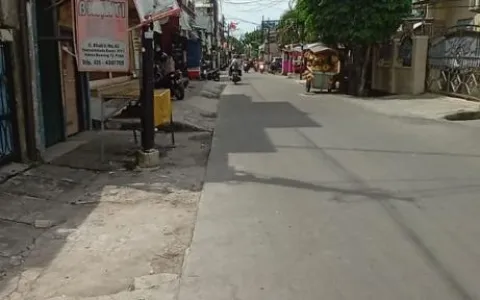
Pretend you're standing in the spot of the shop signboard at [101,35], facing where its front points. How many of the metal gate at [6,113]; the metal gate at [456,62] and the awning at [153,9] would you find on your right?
1

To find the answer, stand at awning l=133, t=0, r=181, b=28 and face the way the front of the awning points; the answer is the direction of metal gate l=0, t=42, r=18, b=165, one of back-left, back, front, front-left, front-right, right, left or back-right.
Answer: back-right

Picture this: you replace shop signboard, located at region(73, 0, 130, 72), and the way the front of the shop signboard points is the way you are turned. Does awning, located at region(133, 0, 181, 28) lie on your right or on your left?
on your left

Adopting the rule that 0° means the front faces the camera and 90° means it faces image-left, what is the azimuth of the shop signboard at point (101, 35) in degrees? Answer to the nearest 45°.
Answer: approximately 0°

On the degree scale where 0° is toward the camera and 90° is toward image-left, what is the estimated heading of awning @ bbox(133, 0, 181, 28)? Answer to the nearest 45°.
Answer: approximately 315°

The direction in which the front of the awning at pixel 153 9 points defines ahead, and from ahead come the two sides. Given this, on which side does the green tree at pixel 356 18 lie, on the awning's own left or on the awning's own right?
on the awning's own left

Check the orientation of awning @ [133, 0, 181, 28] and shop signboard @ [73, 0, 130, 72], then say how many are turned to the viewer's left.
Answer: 0

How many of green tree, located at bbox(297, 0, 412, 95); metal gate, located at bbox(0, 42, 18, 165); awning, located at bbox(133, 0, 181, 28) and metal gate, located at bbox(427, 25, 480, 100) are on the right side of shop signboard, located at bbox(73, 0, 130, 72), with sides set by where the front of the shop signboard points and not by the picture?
1

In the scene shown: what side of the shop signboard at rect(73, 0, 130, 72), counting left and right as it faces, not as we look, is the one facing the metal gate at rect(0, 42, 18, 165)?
right
